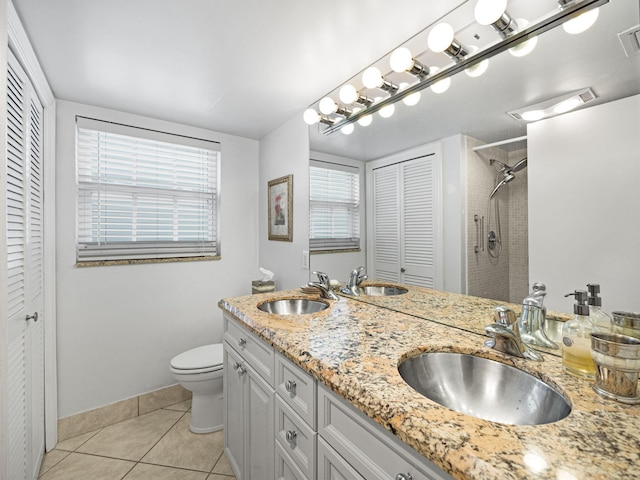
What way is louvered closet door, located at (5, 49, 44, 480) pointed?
to the viewer's right

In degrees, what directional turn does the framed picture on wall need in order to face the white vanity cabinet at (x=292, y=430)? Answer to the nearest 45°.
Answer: approximately 45° to its left

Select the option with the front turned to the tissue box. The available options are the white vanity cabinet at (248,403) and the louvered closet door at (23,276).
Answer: the louvered closet door

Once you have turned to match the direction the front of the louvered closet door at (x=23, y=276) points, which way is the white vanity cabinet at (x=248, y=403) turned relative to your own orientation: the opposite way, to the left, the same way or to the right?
the opposite way

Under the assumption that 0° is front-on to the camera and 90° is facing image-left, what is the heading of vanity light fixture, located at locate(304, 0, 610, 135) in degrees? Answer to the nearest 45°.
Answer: approximately 45°

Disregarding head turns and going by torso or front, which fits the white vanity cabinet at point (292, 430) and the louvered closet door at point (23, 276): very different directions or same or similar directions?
very different directions

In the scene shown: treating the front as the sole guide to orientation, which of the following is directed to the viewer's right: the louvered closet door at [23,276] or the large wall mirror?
the louvered closet door

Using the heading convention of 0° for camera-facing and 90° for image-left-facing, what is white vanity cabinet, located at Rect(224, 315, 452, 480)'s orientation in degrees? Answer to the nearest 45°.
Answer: approximately 45°

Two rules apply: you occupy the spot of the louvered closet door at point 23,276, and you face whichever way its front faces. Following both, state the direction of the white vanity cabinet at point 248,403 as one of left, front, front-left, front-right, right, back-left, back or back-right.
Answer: front-right
